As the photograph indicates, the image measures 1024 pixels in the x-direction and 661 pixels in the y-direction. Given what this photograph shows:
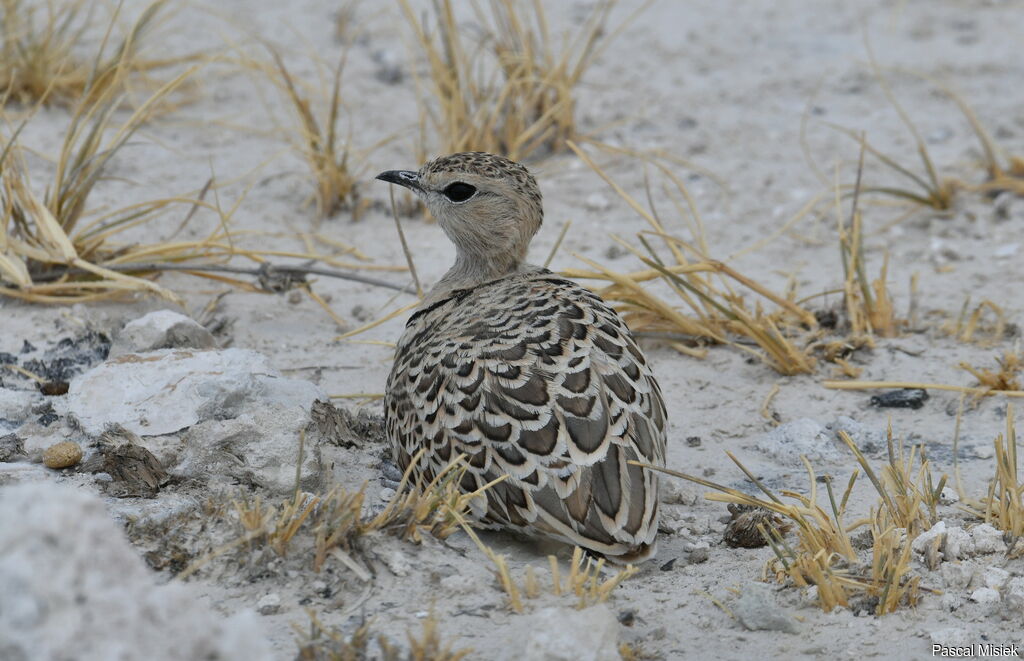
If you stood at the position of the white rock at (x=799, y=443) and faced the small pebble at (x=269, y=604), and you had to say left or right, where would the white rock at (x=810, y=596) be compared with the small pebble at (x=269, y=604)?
left

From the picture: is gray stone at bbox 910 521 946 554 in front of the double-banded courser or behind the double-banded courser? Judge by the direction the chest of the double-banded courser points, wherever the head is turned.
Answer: behind

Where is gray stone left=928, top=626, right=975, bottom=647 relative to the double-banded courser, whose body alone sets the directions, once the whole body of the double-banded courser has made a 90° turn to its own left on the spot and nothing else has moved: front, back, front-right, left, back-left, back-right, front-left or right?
left

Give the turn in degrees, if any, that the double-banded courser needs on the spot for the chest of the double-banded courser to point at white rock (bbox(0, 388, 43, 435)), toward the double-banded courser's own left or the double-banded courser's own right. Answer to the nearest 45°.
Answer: approximately 45° to the double-banded courser's own left

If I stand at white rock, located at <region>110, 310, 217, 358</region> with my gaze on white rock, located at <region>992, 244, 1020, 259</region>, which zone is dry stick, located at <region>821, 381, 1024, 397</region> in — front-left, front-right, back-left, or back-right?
front-right

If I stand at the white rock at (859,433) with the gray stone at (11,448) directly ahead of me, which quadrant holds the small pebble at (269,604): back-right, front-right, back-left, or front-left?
front-left

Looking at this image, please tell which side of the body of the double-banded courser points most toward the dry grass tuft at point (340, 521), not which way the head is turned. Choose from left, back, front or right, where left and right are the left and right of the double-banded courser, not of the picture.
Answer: left

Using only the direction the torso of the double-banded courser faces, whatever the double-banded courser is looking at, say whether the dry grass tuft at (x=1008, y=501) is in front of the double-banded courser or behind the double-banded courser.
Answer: behind

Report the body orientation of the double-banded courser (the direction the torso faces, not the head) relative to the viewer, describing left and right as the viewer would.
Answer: facing away from the viewer and to the left of the viewer

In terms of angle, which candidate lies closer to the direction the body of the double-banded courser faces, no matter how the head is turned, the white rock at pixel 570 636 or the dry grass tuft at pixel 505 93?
the dry grass tuft

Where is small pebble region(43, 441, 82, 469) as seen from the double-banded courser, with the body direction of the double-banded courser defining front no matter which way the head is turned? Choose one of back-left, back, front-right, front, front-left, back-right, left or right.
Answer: front-left

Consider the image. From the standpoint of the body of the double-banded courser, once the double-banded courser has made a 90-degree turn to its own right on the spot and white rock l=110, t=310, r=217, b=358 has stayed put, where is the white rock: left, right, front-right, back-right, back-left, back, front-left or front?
left

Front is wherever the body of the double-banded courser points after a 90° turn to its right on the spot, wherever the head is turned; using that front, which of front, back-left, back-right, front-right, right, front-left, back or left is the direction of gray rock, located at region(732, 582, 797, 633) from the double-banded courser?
right

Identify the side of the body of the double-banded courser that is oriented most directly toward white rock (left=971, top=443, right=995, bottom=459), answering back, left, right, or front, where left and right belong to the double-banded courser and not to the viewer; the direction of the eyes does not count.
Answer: right

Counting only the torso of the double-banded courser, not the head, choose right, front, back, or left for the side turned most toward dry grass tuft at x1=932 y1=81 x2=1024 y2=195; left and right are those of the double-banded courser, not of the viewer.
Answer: right

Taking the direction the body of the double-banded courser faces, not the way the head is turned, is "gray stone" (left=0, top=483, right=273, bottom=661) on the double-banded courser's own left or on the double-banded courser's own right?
on the double-banded courser's own left
